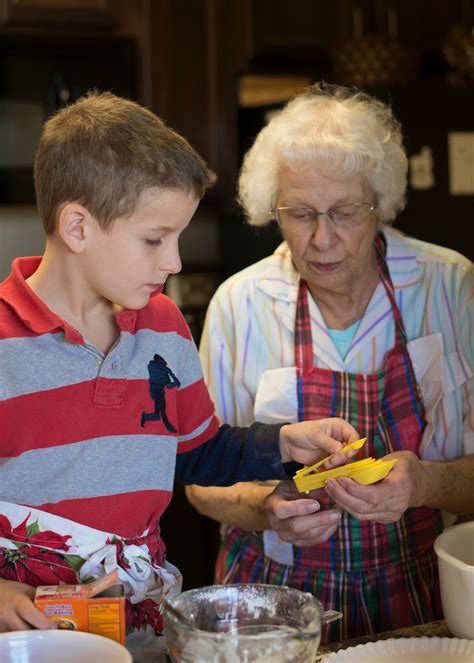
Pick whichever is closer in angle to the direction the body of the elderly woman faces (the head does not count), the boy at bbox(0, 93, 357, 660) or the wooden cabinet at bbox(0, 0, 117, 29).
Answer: the boy

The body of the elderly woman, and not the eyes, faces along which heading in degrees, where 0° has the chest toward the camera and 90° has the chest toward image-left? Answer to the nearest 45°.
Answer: approximately 0°

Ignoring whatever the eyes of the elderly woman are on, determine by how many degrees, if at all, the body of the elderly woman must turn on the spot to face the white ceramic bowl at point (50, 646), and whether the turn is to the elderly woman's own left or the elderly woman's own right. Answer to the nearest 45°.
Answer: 0° — they already face it

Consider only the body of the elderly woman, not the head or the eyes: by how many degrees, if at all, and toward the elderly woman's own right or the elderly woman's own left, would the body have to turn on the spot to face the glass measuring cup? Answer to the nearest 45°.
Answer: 0° — they already face it

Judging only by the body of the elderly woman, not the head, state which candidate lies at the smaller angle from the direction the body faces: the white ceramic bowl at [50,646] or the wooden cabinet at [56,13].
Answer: the white ceramic bowl

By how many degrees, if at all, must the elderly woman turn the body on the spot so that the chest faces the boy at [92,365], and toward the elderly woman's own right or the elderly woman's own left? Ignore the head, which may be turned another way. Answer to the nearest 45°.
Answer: approximately 45° to the elderly woman's own right

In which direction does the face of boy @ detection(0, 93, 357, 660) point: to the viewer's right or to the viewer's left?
to the viewer's right

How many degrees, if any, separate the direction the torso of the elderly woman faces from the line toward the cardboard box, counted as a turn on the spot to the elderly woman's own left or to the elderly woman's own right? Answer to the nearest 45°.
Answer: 0° — they already face it

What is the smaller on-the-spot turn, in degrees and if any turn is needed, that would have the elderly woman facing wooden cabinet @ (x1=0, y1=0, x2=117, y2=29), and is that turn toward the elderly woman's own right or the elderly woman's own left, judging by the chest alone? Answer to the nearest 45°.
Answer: approximately 135° to the elderly woman's own right
